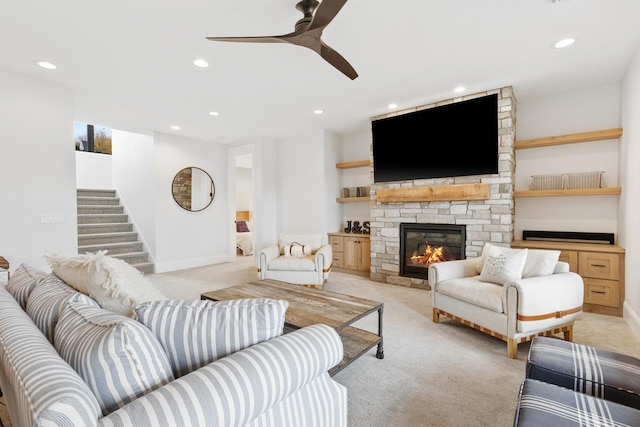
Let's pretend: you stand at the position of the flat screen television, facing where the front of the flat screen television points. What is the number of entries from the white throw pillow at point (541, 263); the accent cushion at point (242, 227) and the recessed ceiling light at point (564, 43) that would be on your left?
2

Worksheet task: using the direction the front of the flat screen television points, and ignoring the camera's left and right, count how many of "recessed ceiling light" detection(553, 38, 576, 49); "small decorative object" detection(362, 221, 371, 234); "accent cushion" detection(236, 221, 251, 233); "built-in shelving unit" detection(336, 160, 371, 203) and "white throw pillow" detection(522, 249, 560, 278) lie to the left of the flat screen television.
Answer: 2

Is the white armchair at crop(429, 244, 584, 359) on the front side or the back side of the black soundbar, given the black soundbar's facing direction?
on the front side

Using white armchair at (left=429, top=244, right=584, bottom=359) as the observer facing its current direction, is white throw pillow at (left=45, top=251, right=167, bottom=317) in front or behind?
in front

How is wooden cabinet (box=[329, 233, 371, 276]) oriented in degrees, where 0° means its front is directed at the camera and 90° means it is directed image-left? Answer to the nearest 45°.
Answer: approximately 45°

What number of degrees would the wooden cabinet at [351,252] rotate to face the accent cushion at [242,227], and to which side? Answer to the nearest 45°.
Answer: approximately 90° to its right

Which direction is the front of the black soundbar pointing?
toward the camera

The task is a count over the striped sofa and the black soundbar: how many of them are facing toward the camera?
1

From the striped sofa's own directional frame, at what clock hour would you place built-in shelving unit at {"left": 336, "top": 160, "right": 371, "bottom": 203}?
The built-in shelving unit is roughly at 12 o'clock from the striped sofa.

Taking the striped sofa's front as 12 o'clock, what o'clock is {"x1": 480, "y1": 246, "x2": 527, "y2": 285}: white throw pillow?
The white throw pillow is roughly at 1 o'clock from the striped sofa.

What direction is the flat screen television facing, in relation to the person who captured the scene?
facing the viewer and to the left of the viewer
